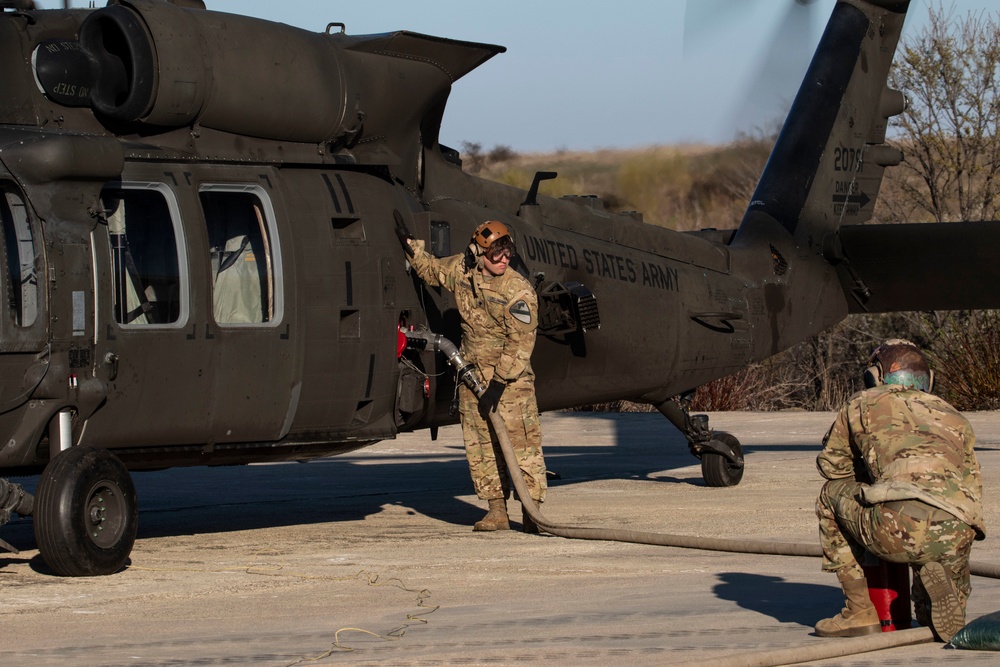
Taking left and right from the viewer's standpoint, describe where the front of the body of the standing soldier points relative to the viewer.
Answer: facing the viewer and to the left of the viewer

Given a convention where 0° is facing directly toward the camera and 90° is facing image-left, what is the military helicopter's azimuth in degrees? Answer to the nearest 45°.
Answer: approximately 45°
